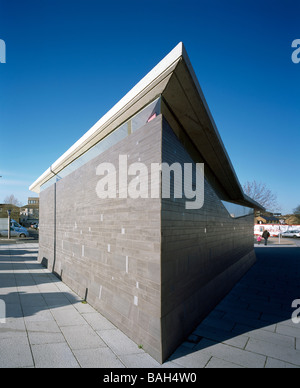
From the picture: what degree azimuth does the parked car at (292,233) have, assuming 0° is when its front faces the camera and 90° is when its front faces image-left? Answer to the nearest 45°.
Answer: approximately 90°

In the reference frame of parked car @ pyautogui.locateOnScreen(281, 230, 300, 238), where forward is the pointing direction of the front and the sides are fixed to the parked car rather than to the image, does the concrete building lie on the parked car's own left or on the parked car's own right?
on the parked car's own left
